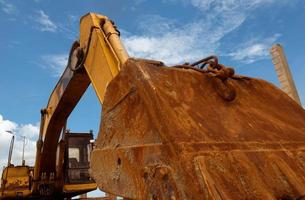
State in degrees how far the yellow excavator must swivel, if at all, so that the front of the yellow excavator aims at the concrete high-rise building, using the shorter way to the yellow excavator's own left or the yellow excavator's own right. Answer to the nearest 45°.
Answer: approximately 90° to the yellow excavator's own left
